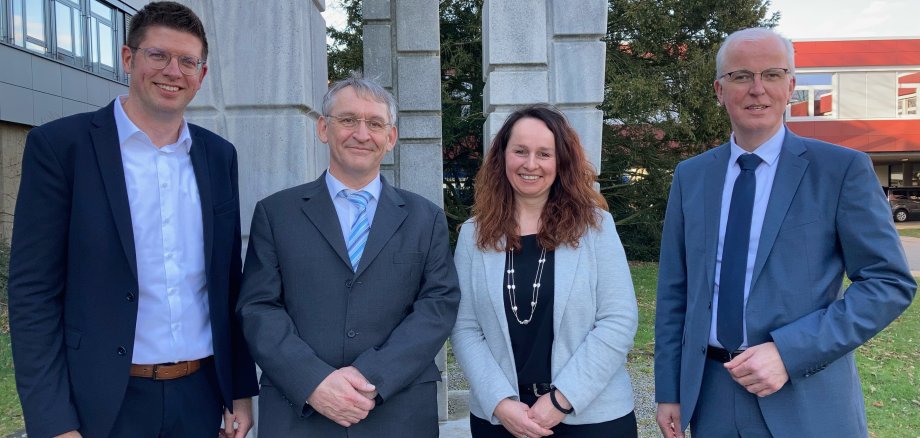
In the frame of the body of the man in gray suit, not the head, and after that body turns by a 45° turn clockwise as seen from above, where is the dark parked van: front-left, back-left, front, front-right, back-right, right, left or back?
back

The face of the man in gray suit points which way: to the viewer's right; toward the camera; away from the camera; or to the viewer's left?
toward the camera

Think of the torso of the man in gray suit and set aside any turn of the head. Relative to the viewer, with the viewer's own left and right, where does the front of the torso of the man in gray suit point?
facing the viewer

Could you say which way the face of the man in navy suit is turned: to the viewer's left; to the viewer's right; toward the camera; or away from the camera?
toward the camera

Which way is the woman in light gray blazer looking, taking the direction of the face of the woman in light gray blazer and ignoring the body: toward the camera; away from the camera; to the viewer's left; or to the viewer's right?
toward the camera

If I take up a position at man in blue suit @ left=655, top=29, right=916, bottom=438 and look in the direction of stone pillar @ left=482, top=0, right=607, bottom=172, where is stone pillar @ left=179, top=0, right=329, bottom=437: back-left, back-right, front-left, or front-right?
front-left

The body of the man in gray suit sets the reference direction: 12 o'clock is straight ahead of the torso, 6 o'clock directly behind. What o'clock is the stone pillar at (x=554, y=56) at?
The stone pillar is roughly at 7 o'clock from the man in gray suit.

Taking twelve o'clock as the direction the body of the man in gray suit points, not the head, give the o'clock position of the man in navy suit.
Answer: The man in navy suit is roughly at 3 o'clock from the man in gray suit.

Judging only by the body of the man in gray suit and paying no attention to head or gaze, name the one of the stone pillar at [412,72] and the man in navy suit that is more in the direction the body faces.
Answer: the man in navy suit

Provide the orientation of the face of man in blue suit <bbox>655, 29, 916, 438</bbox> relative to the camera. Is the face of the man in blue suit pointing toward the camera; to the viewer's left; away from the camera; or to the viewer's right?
toward the camera

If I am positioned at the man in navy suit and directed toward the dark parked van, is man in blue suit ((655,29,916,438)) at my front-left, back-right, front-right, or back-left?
front-right

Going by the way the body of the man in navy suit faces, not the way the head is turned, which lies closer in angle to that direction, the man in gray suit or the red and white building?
the man in gray suit

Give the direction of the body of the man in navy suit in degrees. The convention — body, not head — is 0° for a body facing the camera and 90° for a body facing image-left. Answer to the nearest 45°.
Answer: approximately 315°

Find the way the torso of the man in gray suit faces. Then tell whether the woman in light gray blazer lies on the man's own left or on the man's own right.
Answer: on the man's own left

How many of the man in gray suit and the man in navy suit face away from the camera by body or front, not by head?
0

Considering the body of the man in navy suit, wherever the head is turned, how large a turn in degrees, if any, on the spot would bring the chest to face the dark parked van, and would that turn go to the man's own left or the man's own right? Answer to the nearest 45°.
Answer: approximately 90° to the man's own left
